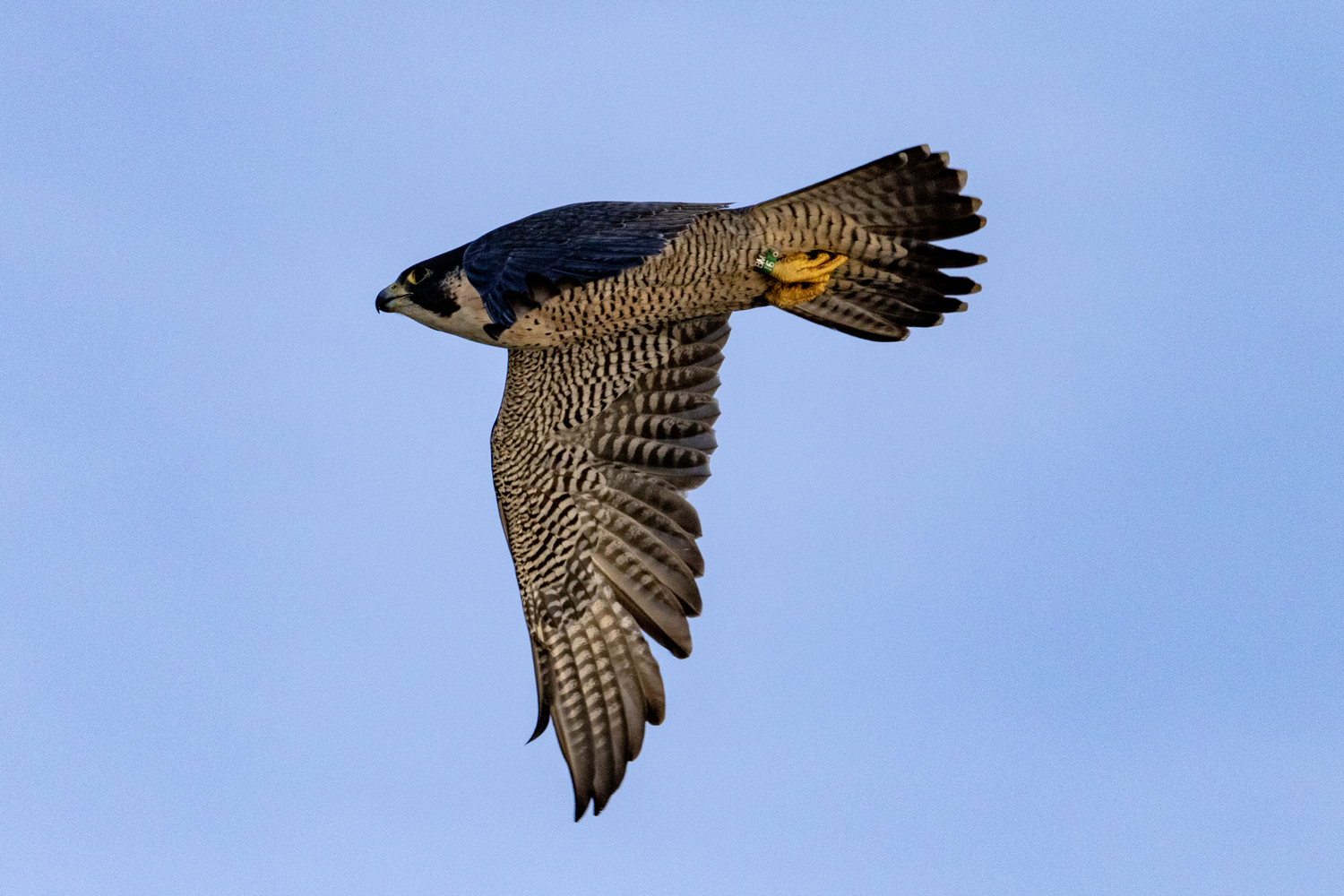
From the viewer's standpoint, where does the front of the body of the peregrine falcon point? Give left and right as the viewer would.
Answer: facing to the left of the viewer
